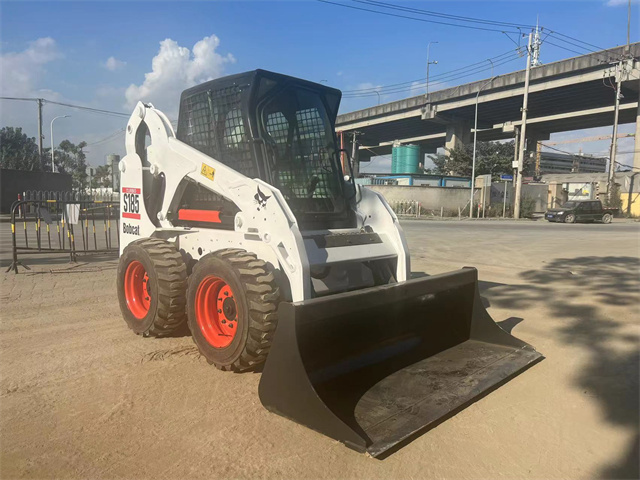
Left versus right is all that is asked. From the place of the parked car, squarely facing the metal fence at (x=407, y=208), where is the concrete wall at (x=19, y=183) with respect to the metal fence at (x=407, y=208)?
left

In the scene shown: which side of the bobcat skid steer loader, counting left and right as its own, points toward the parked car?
left

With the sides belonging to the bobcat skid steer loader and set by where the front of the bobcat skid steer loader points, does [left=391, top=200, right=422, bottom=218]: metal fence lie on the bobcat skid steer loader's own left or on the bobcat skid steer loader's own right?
on the bobcat skid steer loader's own left

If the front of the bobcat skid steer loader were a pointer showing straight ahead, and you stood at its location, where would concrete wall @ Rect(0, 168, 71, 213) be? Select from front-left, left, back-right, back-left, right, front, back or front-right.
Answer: back

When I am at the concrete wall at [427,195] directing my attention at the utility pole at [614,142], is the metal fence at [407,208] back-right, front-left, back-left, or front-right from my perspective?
back-right

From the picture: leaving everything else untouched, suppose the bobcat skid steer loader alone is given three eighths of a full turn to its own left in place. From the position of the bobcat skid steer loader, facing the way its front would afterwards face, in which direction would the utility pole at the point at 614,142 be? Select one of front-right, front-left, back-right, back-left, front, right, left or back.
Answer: front-right

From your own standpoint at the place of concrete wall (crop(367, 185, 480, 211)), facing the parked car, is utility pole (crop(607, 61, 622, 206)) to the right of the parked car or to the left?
left

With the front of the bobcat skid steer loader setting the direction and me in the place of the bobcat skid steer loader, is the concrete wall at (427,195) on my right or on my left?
on my left

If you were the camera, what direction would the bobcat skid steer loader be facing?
facing the viewer and to the right of the viewer

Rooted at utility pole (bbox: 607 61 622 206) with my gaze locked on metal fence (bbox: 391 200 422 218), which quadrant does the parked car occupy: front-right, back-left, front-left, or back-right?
front-left

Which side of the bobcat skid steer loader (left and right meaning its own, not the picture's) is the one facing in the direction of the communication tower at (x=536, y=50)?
left
